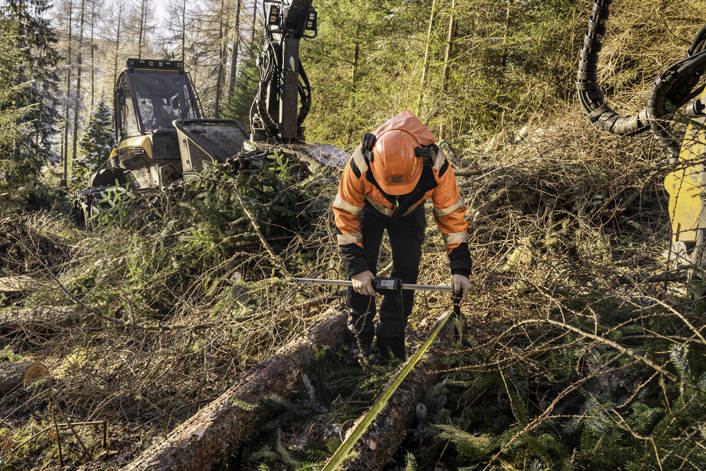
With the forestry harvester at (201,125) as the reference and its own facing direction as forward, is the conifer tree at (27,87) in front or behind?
behind

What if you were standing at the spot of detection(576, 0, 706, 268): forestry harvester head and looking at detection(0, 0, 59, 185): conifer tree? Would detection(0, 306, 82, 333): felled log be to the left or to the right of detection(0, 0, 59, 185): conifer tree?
left

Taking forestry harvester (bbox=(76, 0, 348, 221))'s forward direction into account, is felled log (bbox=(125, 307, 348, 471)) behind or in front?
in front

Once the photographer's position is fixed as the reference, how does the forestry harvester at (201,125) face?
facing the viewer and to the right of the viewer

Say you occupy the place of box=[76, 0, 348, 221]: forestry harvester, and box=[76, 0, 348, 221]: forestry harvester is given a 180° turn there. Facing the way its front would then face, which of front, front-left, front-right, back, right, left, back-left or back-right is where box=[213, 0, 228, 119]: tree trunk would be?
front-right
